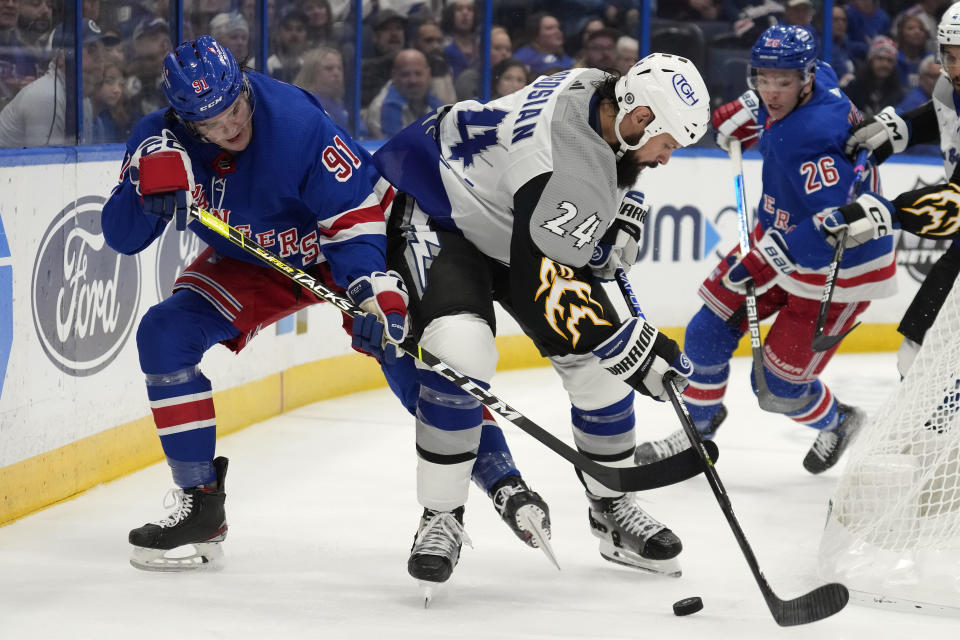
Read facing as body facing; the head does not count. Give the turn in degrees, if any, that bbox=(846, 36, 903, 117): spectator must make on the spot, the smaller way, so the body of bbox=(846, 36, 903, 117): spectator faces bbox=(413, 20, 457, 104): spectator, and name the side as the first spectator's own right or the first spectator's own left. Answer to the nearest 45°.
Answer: approximately 45° to the first spectator's own right

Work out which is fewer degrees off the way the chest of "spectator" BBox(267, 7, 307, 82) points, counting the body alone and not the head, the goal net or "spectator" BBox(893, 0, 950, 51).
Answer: the goal net

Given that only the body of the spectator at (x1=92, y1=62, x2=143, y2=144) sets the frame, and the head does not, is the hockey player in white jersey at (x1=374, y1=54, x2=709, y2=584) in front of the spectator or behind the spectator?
in front

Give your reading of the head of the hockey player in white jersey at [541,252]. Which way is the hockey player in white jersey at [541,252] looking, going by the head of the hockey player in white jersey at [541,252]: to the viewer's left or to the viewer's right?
to the viewer's right

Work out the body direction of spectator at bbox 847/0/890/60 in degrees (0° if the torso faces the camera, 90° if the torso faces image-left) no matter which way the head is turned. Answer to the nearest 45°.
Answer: approximately 0°

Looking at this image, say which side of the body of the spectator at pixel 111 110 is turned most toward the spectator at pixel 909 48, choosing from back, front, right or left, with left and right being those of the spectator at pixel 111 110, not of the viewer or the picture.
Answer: left

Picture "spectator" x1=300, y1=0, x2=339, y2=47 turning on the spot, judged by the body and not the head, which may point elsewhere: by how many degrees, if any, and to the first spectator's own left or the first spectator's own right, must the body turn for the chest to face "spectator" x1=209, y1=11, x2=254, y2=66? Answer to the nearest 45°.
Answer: approximately 45° to the first spectator's own right

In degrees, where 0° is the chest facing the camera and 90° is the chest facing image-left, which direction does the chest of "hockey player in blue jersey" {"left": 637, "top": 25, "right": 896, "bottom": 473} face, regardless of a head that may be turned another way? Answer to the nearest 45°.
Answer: approximately 45°

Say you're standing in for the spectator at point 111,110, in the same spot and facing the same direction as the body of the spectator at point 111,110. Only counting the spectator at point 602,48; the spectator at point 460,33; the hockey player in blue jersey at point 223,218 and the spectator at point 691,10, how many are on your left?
3
